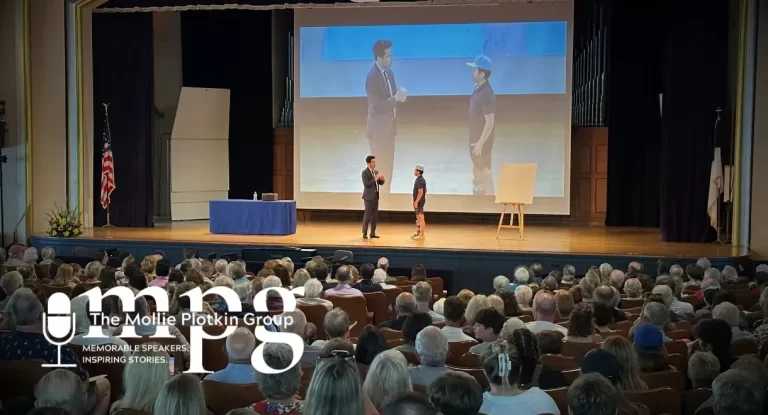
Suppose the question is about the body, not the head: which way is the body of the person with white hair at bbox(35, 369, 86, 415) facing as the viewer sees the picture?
away from the camera

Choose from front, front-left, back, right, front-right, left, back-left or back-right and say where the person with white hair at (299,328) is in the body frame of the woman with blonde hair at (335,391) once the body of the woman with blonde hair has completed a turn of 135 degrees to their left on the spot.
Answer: back-right

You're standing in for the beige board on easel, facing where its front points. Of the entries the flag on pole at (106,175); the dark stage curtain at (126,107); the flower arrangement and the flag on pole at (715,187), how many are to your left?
1

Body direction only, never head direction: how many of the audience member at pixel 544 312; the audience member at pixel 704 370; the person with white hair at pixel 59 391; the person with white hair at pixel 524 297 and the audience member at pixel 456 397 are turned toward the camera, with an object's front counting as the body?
0

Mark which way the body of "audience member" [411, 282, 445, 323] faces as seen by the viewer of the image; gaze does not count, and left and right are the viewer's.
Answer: facing away from the viewer

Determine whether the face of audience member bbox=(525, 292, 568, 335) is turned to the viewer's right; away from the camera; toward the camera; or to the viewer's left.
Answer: away from the camera

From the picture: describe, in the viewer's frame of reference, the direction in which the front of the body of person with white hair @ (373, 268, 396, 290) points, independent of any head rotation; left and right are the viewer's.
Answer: facing away from the viewer

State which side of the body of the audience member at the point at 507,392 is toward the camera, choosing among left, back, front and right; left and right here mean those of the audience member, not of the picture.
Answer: back

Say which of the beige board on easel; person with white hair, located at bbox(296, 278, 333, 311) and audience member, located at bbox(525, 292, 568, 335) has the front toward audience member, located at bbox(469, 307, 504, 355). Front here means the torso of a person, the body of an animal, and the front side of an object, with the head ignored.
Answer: the beige board on easel

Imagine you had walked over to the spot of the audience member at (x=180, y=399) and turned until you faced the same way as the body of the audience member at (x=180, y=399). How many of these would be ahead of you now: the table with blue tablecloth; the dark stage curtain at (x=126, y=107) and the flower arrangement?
3

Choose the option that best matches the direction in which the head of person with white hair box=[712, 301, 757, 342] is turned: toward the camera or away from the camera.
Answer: away from the camera

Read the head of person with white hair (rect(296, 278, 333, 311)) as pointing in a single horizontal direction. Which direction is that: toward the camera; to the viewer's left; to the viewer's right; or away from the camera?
away from the camera

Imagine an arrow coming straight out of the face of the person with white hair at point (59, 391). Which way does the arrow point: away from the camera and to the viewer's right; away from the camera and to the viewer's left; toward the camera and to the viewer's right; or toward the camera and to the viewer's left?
away from the camera and to the viewer's right

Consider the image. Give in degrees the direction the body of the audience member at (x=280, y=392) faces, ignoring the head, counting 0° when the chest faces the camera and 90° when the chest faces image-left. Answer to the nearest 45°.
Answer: approximately 180°

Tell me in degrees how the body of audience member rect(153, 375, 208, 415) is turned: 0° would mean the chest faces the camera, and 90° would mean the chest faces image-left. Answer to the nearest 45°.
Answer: approximately 180°

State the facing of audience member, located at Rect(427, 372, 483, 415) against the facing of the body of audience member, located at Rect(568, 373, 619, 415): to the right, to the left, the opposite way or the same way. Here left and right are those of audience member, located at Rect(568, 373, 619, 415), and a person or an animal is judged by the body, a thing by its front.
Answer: the same way

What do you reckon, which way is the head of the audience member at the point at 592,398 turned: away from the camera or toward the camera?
away from the camera

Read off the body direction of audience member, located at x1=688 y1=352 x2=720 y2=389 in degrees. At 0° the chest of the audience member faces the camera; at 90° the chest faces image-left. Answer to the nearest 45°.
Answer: approximately 180°

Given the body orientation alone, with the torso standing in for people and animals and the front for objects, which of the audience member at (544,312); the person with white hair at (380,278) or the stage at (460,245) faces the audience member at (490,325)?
the stage

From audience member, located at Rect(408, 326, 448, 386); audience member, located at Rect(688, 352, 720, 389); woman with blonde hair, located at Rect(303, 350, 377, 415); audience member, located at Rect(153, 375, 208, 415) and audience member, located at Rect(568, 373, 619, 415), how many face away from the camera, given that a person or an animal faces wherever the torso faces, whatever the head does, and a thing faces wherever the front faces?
5

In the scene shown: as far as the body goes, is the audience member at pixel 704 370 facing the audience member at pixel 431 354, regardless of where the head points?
no

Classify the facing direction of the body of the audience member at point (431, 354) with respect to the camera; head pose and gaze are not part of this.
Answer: away from the camera

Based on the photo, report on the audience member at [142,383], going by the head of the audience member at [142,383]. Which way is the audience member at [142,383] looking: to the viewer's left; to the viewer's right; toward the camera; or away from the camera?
away from the camera
